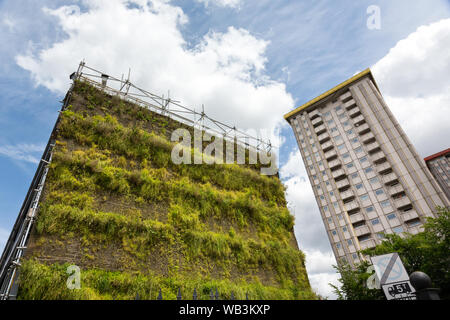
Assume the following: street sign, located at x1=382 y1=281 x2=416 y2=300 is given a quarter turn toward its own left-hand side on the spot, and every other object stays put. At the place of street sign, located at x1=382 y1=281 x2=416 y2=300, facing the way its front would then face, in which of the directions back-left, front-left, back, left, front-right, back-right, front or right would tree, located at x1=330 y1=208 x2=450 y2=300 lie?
left

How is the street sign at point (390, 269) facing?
toward the camera

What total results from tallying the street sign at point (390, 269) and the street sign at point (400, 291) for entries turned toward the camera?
2

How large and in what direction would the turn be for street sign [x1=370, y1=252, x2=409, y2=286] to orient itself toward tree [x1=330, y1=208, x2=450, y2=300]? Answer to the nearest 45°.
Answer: approximately 180°

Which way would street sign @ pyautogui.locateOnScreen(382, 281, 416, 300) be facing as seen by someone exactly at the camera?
facing the viewer
